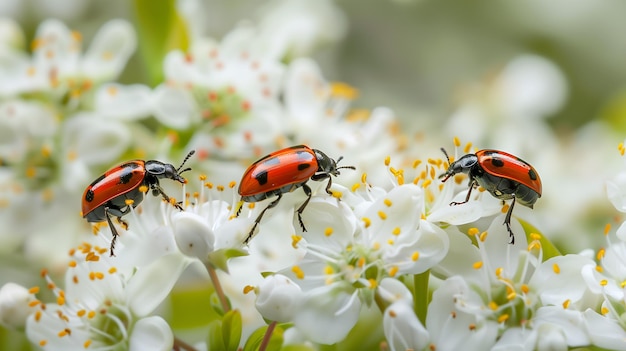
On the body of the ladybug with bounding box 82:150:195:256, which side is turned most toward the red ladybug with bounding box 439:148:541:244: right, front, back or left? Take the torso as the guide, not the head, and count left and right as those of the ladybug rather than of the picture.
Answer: front

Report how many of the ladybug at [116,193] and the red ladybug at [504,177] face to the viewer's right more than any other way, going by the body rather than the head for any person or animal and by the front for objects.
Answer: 1

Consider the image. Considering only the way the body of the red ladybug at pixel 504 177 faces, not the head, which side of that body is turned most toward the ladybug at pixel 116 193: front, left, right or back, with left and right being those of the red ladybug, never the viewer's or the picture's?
front

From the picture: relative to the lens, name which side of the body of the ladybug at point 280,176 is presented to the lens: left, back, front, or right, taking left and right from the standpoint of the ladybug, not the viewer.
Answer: right

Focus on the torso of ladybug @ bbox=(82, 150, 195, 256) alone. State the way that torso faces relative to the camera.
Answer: to the viewer's right

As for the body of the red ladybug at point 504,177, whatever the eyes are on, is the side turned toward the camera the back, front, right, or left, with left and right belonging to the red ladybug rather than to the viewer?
left

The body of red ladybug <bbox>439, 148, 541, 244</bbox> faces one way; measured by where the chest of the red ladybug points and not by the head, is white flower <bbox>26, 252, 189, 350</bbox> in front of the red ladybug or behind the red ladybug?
in front

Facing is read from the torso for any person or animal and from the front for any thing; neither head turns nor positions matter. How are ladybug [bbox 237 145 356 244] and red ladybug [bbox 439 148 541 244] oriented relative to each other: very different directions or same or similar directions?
very different directions

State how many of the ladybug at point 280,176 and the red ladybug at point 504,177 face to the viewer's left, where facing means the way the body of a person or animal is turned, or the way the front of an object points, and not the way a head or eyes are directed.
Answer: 1

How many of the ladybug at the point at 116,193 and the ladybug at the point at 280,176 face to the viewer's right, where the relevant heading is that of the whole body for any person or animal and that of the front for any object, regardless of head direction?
2
